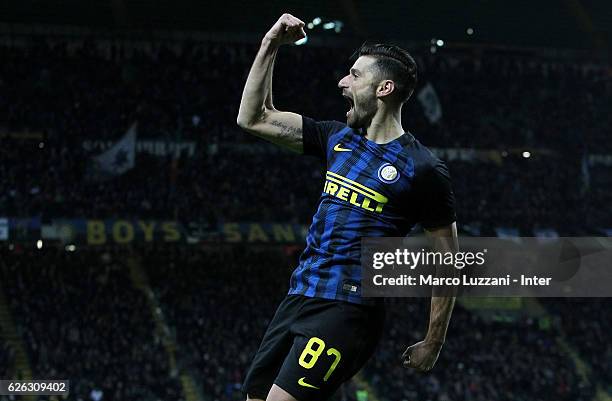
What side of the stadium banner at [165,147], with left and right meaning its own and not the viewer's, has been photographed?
front

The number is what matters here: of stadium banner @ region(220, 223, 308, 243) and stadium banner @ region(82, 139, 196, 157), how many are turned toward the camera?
2

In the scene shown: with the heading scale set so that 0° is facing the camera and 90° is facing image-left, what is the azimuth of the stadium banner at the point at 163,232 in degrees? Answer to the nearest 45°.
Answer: approximately 0°

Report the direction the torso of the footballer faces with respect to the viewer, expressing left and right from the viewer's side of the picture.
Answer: facing the viewer and to the left of the viewer

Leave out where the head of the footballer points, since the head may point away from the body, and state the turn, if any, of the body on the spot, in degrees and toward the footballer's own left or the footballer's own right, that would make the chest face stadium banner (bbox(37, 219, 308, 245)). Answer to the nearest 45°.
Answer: approximately 135° to the footballer's own right

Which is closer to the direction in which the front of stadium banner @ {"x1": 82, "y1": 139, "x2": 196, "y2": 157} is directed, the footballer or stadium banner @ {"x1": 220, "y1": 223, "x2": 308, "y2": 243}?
the footballer

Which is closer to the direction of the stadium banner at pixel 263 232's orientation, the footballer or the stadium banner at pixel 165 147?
the footballer

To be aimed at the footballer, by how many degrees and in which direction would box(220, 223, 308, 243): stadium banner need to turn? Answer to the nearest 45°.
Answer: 0° — it already faces them

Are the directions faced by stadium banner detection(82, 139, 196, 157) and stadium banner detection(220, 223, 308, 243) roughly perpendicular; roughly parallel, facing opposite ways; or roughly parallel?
roughly parallel

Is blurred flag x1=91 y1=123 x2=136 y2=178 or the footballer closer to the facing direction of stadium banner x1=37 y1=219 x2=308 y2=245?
the footballer

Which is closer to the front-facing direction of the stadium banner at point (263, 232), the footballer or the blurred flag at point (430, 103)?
the footballer

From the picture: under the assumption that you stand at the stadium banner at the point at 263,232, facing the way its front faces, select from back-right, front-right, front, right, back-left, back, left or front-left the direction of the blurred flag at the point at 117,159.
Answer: right

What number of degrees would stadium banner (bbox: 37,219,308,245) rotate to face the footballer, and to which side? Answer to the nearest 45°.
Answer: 0° — it already faces them
